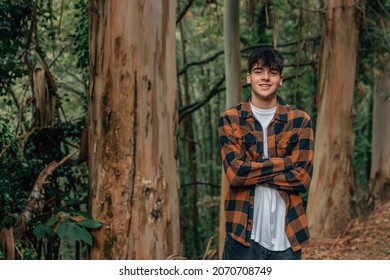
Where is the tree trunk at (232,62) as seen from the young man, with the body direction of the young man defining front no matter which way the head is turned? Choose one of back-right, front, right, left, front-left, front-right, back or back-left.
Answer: back

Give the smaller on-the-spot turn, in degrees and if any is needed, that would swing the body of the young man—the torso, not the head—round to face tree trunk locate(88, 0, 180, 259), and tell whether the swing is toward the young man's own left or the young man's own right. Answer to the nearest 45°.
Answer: approximately 135° to the young man's own right

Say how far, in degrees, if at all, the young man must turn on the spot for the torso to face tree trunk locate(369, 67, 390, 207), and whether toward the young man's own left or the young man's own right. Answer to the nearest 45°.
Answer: approximately 180°

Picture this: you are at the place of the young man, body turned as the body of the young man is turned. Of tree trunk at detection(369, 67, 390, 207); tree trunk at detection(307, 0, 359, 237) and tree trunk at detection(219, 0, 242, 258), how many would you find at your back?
3

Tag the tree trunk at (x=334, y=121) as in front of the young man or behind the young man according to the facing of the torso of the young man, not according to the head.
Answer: behind

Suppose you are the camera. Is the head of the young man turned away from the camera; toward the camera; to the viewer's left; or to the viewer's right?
toward the camera

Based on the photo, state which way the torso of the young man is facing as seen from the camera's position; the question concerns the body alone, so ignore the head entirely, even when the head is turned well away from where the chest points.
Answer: toward the camera

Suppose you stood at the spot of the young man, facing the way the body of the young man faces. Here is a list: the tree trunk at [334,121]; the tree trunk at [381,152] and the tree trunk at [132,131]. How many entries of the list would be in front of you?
0

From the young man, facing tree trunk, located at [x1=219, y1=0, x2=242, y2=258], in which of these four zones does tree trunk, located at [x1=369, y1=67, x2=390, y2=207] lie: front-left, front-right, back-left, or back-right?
front-right
